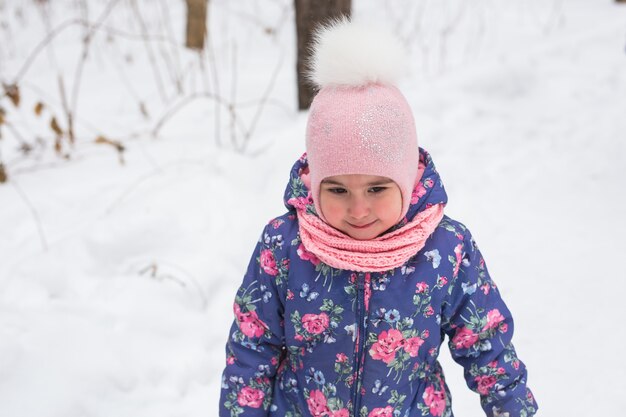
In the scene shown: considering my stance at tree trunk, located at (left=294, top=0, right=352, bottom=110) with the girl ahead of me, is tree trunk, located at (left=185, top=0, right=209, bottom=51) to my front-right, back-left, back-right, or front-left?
back-right

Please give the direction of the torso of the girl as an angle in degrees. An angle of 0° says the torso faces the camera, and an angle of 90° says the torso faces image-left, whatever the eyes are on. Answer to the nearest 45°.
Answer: approximately 0°

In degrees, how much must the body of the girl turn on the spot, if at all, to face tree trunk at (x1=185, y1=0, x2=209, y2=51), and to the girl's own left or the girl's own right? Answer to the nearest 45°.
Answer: approximately 180°

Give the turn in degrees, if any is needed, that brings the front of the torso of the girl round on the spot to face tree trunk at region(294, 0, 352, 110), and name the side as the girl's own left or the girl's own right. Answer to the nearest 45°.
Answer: approximately 180°
